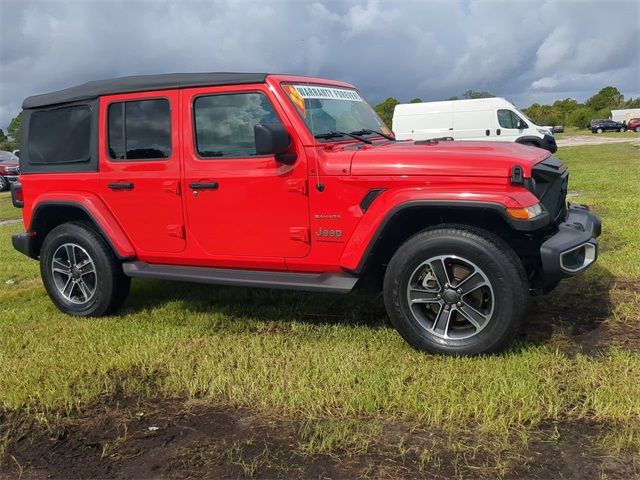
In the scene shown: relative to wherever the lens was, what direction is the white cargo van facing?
facing to the right of the viewer

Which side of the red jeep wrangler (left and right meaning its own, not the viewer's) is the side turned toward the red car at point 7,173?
back

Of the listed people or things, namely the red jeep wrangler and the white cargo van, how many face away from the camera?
0

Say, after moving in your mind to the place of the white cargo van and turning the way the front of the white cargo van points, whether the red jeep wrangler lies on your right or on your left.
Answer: on your right

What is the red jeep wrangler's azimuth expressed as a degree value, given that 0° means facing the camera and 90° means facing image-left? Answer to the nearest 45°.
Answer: approximately 315°

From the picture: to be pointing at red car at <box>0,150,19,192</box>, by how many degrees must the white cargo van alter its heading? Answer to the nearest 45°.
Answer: approximately 180°

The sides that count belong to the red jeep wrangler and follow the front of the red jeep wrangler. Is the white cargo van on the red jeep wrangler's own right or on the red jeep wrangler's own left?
on the red jeep wrangler's own left
